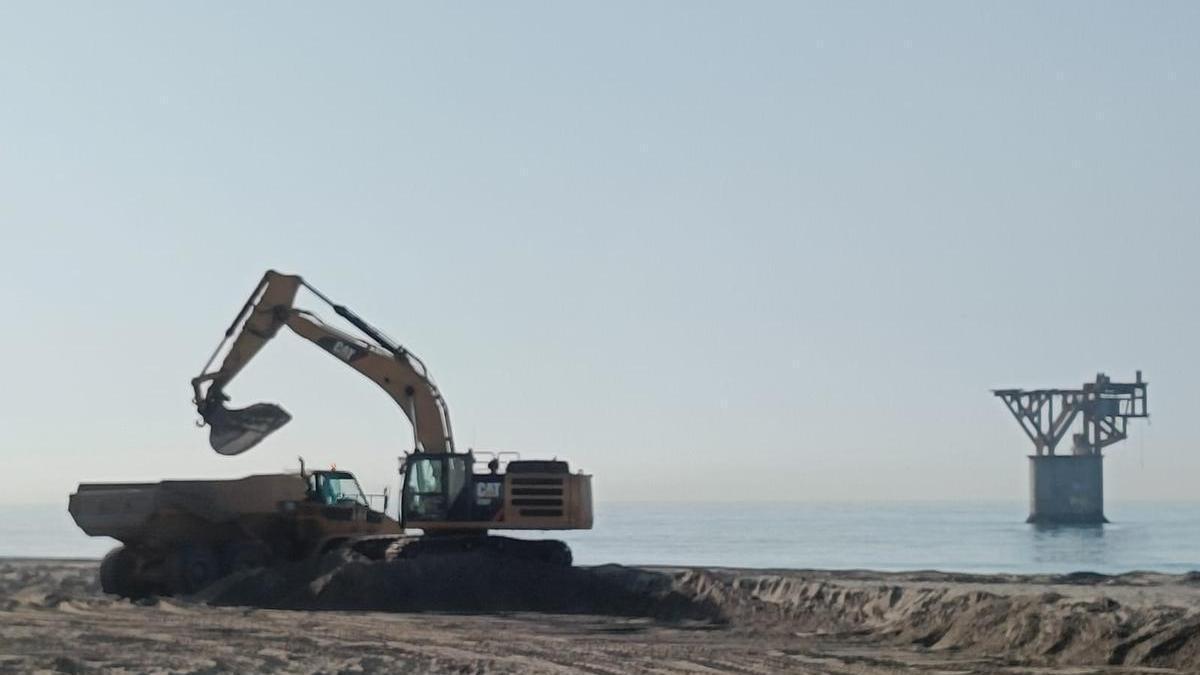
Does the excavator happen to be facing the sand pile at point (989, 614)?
no

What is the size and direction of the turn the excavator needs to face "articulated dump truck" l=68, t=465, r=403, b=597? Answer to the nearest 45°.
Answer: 0° — it already faces it

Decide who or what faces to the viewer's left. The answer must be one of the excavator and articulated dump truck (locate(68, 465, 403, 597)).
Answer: the excavator

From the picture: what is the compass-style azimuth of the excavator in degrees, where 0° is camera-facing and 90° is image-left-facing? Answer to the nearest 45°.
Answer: approximately 90°

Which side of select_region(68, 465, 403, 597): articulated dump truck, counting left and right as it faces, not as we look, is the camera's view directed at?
right

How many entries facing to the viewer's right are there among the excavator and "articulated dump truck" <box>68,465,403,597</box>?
1

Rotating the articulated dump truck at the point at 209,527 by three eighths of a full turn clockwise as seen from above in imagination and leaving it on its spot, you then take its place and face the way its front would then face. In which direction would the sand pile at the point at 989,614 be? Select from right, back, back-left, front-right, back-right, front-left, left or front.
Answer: left

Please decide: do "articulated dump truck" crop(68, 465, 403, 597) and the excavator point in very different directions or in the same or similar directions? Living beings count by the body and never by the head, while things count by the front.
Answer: very different directions
